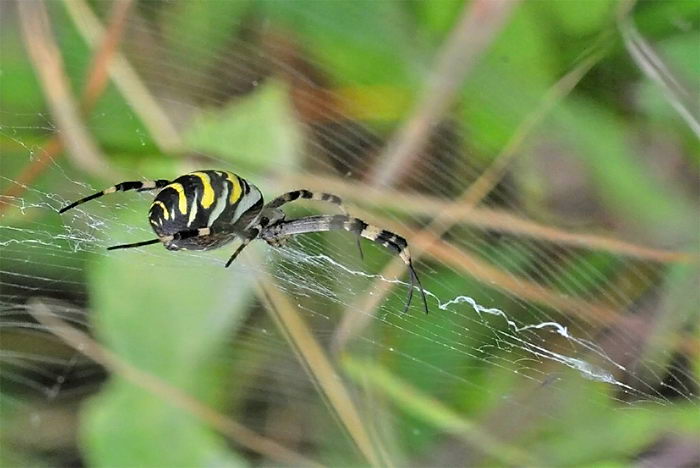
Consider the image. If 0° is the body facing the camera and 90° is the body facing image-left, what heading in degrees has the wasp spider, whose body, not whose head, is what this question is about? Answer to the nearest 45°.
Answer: approximately 270°
